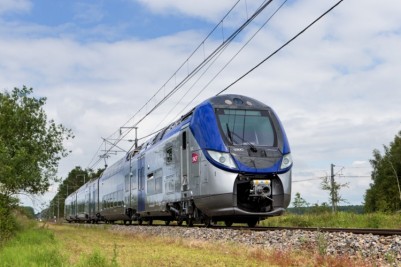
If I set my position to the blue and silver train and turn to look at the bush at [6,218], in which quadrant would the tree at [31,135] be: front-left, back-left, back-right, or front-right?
front-right

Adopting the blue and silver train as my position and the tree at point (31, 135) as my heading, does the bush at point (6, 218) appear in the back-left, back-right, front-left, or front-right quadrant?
front-left

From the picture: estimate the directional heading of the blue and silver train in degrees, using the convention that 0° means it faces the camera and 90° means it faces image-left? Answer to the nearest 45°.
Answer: approximately 315°

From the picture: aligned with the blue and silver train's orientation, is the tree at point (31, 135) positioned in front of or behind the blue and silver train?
behind

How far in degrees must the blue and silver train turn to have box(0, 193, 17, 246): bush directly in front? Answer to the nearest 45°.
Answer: approximately 180°
